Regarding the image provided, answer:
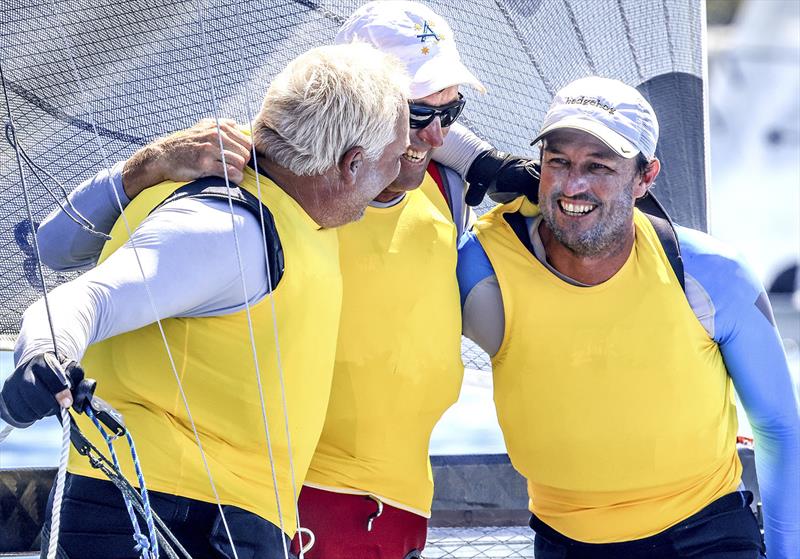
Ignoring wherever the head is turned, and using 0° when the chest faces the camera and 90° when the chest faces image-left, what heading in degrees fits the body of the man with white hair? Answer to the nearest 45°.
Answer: approximately 270°

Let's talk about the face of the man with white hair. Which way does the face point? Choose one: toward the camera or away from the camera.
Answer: away from the camera

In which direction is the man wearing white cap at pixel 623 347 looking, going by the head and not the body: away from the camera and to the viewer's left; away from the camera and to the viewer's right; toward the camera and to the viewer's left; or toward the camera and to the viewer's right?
toward the camera and to the viewer's left

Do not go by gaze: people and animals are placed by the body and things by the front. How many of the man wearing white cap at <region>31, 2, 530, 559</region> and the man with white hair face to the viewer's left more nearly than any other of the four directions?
0
